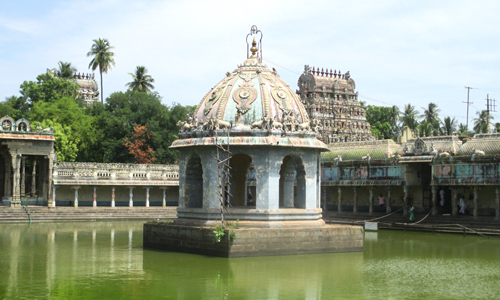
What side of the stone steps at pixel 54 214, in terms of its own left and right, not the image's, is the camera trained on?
front

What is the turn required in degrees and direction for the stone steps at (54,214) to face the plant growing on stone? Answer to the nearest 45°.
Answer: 0° — it already faces it

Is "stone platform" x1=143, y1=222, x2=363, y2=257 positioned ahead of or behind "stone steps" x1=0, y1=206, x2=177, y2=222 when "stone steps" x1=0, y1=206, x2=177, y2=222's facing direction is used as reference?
ahead

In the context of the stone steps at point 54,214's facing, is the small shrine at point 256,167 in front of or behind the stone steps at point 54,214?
in front
